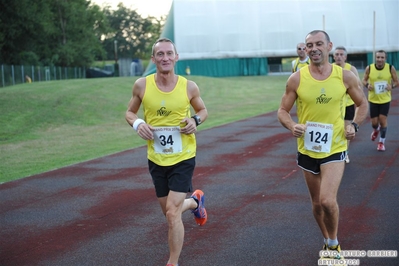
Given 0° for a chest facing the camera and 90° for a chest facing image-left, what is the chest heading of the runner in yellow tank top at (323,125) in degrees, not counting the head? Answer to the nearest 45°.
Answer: approximately 0°

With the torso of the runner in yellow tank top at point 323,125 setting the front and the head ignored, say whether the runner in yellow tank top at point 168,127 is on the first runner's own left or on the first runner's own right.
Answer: on the first runner's own right

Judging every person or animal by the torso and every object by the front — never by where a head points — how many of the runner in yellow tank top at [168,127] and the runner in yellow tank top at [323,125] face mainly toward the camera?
2

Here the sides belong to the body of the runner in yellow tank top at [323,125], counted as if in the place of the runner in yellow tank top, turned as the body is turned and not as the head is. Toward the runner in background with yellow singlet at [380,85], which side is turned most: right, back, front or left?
back

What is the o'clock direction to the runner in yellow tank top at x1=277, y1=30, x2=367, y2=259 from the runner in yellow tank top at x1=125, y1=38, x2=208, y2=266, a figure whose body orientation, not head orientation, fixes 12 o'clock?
the runner in yellow tank top at x1=277, y1=30, x2=367, y2=259 is roughly at 9 o'clock from the runner in yellow tank top at x1=125, y1=38, x2=208, y2=266.

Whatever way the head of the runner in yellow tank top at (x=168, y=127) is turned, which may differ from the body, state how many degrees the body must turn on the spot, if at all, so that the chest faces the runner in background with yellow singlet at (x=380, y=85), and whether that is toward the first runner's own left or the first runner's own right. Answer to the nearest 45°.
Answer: approximately 135° to the first runner's own left

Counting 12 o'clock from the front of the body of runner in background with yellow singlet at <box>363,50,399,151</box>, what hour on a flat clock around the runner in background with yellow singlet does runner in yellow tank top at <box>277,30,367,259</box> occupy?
The runner in yellow tank top is roughly at 12 o'clock from the runner in background with yellow singlet.
